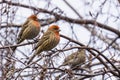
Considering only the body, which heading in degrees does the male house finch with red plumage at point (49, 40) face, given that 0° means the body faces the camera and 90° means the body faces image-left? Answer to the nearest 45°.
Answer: approximately 270°
